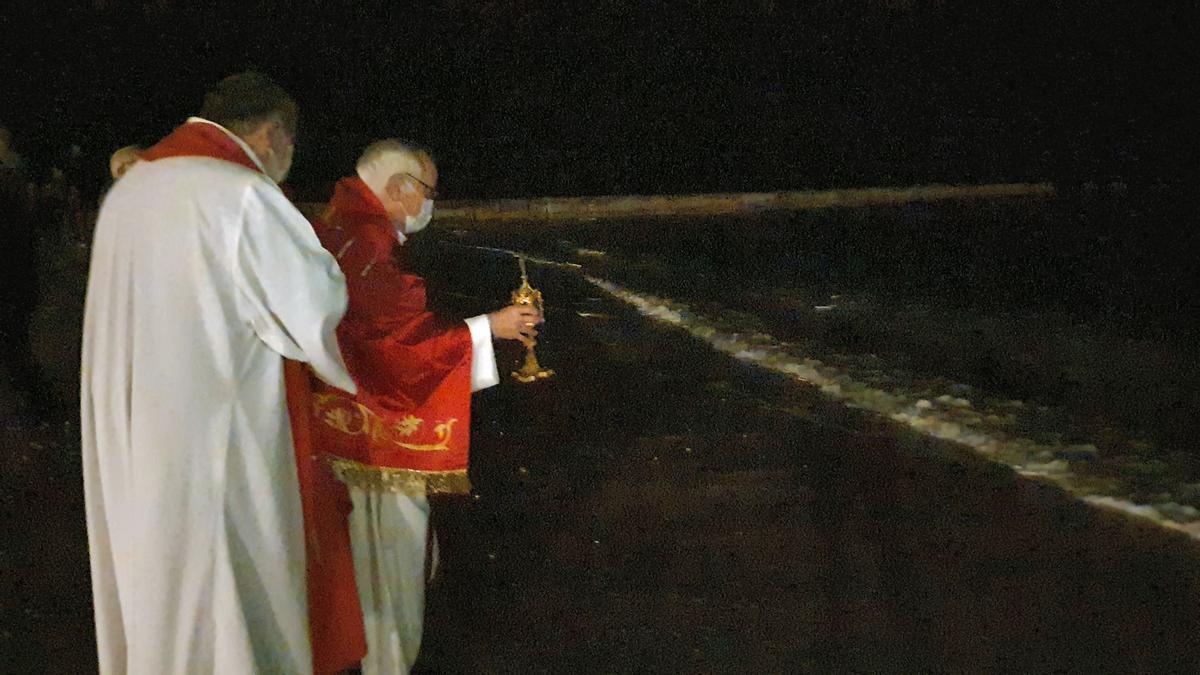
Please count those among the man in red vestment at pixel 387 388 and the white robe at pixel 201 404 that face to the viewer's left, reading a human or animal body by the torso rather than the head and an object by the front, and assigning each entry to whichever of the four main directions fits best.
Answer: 0

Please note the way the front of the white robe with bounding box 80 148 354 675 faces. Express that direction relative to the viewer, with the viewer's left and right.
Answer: facing away from the viewer and to the right of the viewer

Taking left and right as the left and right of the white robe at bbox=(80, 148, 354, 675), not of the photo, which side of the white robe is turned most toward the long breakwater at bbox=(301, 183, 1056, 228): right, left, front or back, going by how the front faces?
front

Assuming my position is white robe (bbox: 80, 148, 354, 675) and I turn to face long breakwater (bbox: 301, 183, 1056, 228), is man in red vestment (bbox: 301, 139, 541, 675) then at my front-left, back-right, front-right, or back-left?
front-right

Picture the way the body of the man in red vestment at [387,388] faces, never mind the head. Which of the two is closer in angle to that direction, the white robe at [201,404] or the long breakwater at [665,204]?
the long breakwater

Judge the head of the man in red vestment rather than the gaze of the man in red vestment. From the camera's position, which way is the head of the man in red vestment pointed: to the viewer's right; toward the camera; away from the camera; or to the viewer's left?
to the viewer's right

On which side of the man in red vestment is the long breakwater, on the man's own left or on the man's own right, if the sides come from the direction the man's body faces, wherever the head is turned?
on the man's own left

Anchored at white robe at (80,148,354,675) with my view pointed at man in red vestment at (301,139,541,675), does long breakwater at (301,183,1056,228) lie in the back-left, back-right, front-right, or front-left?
front-left

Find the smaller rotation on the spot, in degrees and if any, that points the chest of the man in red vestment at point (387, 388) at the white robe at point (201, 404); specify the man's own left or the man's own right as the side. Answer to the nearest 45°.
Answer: approximately 135° to the man's own right

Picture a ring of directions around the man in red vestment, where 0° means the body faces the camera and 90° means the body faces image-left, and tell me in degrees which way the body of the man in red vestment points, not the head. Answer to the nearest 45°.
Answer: approximately 270°

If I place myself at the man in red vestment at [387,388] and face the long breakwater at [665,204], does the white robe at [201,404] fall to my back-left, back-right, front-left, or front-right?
back-left
